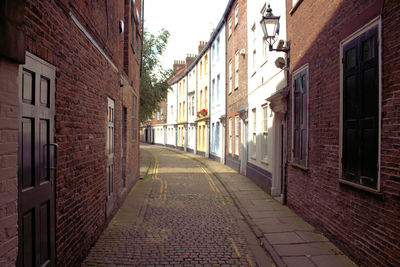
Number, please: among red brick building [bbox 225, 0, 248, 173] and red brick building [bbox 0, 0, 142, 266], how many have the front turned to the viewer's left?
1

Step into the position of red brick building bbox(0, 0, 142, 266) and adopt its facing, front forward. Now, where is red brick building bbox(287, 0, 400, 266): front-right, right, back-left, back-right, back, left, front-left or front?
front

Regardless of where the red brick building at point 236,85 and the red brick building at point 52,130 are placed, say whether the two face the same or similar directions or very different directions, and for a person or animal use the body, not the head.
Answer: very different directions

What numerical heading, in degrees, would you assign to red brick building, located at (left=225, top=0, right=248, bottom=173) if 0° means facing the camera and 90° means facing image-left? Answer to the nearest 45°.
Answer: approximately 90°

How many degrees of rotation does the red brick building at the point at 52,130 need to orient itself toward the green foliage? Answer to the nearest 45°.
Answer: approximately 90° to its left

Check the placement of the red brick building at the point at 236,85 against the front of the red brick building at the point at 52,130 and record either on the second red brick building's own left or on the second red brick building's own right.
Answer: on the second red brick building's own left

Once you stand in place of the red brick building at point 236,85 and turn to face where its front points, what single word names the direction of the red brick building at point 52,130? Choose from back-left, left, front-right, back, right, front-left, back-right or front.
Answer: left

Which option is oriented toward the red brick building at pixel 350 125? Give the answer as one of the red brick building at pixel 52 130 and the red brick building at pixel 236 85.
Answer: the red brick building at pixel 52 130

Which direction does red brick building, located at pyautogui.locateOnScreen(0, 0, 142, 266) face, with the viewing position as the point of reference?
facing to the right of the viewer

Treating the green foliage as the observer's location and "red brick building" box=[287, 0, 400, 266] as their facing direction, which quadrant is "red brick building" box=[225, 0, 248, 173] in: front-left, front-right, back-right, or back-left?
front-left

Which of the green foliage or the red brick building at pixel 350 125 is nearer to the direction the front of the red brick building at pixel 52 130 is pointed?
the red brick building

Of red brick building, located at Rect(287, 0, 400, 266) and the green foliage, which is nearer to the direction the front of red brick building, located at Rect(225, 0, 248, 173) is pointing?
the green foliage

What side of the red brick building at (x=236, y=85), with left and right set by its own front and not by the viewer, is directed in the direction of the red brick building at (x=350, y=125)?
left

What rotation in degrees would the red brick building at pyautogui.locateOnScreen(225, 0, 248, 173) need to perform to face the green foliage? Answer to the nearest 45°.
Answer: approximately 45° to its right
